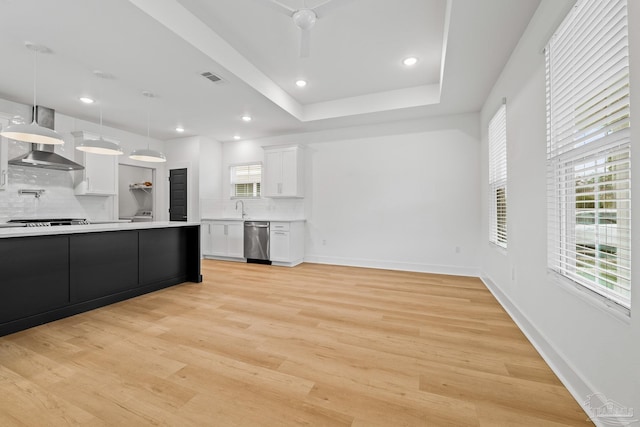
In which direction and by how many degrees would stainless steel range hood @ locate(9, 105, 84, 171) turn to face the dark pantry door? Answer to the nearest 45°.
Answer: approximately 45° to its left

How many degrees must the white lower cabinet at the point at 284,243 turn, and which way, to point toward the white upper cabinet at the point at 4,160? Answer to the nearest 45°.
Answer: approximately 45° to its right

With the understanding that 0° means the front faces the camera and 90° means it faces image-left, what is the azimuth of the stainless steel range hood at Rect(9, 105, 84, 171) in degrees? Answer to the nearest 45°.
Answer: approximately 315°

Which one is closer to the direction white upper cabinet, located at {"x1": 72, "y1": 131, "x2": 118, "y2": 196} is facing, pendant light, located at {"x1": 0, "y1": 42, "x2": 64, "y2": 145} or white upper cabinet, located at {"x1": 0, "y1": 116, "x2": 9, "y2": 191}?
the pendant light

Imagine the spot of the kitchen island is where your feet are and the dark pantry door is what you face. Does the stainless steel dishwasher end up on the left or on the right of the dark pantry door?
right

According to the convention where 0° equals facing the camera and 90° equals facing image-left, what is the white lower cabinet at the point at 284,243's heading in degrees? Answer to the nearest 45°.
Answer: approximately 45°

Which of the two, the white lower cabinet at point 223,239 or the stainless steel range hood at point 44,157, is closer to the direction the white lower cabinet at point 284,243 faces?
the stainless steel range hood
